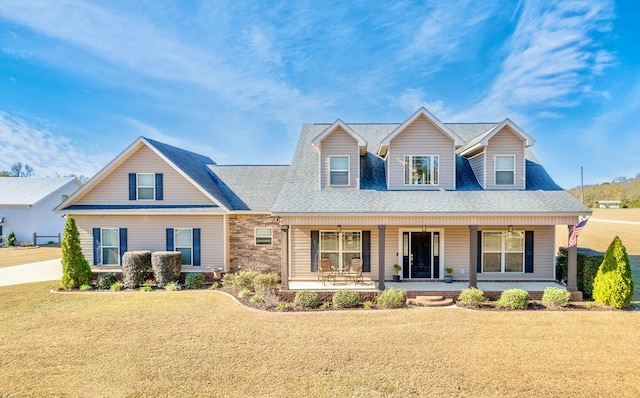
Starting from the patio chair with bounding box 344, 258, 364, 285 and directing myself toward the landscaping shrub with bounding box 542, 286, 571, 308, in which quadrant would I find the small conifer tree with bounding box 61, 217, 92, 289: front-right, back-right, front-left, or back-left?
back-right

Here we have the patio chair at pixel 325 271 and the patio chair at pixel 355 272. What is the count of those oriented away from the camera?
0

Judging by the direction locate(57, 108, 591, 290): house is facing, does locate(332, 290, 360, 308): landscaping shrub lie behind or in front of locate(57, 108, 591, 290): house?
in front

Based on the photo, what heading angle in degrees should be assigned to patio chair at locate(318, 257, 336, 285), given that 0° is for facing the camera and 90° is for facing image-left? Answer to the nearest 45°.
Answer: approximately 315°

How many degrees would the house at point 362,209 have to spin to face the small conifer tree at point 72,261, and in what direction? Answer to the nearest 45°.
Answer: approximately 90° to its right

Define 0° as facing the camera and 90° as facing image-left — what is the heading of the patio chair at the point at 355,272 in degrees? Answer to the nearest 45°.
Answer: approximately 45°

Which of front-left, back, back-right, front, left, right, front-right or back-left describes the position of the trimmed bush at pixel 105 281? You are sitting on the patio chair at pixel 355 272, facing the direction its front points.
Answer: front-right
